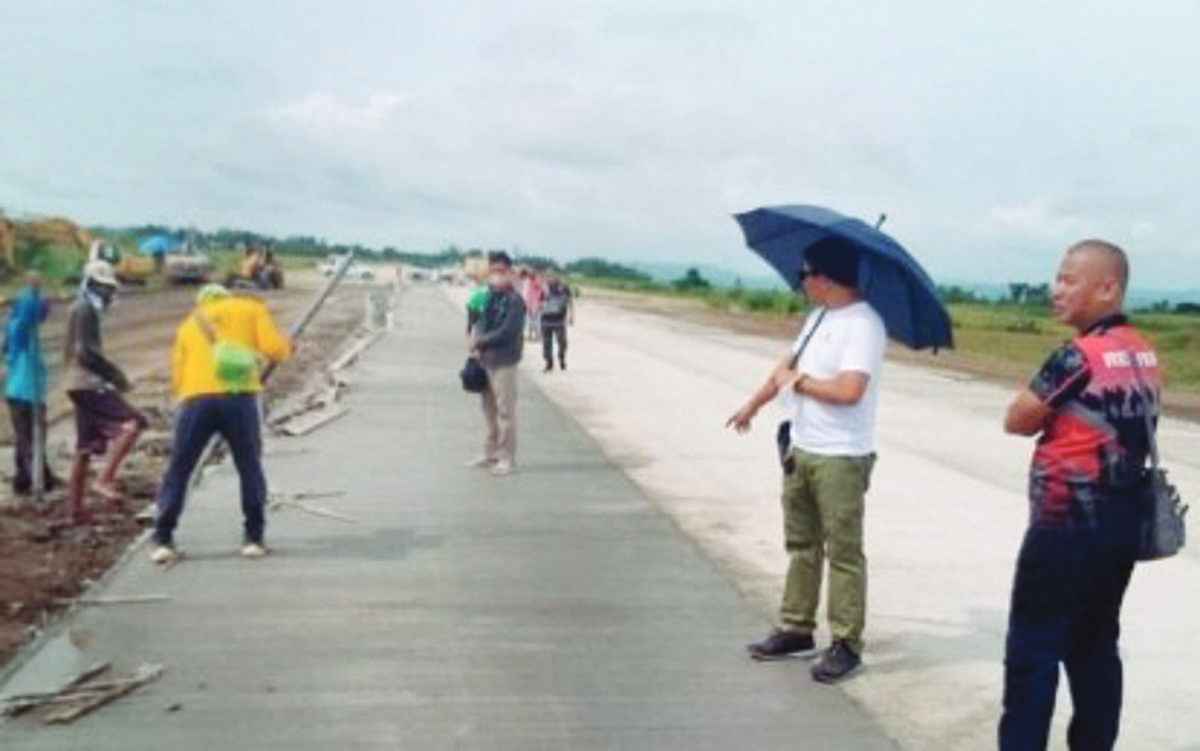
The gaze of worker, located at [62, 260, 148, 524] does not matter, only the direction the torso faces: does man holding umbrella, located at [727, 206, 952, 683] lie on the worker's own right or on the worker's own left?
on the worker's own right

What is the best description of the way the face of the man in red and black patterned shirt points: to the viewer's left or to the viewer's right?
to the viewer's left

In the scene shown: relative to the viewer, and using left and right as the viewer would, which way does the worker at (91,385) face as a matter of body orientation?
facing to the right of the viewer

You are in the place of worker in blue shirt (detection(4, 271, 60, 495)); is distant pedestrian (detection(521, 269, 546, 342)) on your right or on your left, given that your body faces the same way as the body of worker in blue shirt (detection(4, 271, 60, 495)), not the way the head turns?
on your left

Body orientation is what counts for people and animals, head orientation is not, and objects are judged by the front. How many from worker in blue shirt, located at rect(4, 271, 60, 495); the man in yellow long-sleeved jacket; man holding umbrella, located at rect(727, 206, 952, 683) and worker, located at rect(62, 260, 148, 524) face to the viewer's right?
2

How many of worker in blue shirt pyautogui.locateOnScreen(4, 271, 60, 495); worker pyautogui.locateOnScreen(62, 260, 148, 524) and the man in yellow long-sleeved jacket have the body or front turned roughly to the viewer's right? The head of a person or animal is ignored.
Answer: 2

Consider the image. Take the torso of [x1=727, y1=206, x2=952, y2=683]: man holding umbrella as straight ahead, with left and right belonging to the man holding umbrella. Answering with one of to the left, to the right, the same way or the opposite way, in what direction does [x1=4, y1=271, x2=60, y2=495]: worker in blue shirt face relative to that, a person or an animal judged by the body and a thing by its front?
the opposite way

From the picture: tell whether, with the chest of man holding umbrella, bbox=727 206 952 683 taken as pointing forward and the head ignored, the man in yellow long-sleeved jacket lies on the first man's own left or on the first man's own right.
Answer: on the first man's own right

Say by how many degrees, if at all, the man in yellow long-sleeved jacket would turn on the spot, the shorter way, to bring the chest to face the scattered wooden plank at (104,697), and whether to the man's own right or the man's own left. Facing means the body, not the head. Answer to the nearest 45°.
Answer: approximately 180°

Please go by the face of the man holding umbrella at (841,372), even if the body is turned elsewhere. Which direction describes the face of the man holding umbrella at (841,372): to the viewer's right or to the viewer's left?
to the viewer's left

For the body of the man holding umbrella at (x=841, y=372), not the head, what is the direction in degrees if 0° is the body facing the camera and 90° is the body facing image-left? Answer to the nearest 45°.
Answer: approximately 45°

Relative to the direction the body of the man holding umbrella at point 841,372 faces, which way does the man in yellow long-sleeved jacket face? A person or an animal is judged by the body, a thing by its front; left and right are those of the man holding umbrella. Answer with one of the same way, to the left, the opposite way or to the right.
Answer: to the right

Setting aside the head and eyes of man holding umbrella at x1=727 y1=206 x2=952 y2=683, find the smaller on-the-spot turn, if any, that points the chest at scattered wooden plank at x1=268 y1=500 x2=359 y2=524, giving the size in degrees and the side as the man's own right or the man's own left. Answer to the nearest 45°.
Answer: approximately 90° to the man's own right

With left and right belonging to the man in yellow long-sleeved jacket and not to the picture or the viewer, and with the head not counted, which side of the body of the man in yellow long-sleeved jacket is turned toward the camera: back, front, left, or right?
back

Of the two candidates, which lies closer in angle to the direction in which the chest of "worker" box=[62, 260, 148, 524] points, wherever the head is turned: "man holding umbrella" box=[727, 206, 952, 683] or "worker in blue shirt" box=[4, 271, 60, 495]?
the man holding umbrella
